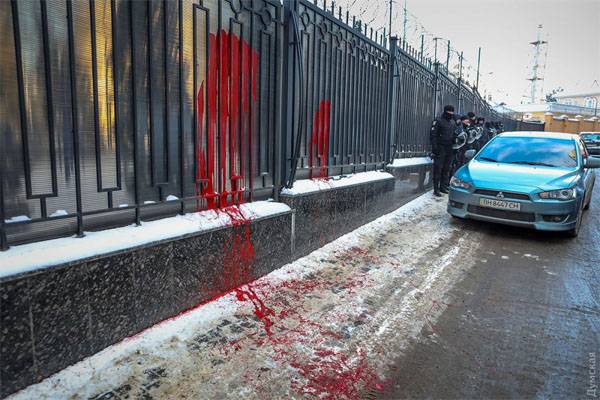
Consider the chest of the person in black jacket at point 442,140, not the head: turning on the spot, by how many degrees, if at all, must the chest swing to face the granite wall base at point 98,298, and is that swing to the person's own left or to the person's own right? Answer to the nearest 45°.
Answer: approximately 45° to the person's own right

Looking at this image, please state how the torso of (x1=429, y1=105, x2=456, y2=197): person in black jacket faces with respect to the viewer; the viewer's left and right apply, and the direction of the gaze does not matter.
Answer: facing the viewer and to the right of the viewer

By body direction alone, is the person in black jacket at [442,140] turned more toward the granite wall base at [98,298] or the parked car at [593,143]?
the granite wall base

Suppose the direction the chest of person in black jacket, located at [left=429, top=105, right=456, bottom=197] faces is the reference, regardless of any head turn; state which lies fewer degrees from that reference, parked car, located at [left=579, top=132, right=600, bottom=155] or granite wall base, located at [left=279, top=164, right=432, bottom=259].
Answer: the granite wall base

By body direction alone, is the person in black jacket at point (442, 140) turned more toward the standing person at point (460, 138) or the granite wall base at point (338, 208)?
the granite wall base

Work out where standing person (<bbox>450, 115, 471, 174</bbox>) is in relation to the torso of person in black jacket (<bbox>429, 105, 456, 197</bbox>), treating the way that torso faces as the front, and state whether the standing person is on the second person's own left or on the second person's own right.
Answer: on the second person's own left

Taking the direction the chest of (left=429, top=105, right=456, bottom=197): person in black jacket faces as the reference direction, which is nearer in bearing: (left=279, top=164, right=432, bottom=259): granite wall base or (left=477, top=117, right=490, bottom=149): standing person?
the granite wall base

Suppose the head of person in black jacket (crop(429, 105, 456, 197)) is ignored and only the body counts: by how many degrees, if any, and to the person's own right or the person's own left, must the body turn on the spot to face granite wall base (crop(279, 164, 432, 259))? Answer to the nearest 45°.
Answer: approximately 45° to the person's own right

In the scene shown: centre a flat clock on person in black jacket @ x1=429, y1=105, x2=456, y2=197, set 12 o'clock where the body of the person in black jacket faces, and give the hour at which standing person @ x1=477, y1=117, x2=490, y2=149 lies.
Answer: The standing person is roughly at 8 o'clock from the person in black jacket.
